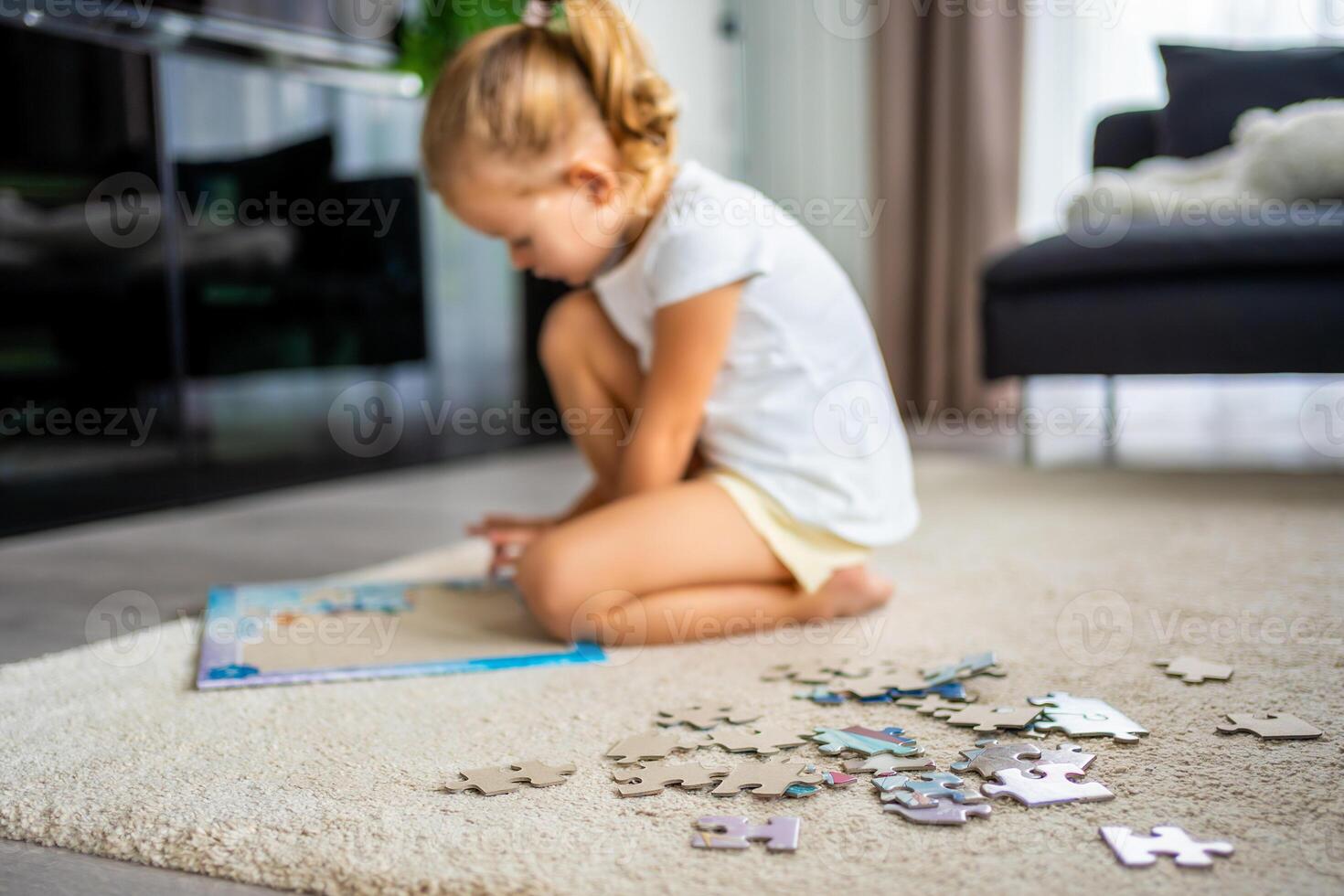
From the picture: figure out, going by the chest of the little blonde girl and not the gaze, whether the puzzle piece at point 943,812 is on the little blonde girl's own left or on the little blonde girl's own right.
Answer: on the little blonde girl's own left

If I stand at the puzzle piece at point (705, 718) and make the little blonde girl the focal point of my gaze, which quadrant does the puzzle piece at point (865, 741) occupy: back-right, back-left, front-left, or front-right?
back-right

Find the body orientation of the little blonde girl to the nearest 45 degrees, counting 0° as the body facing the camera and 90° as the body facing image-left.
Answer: approximately 90°
